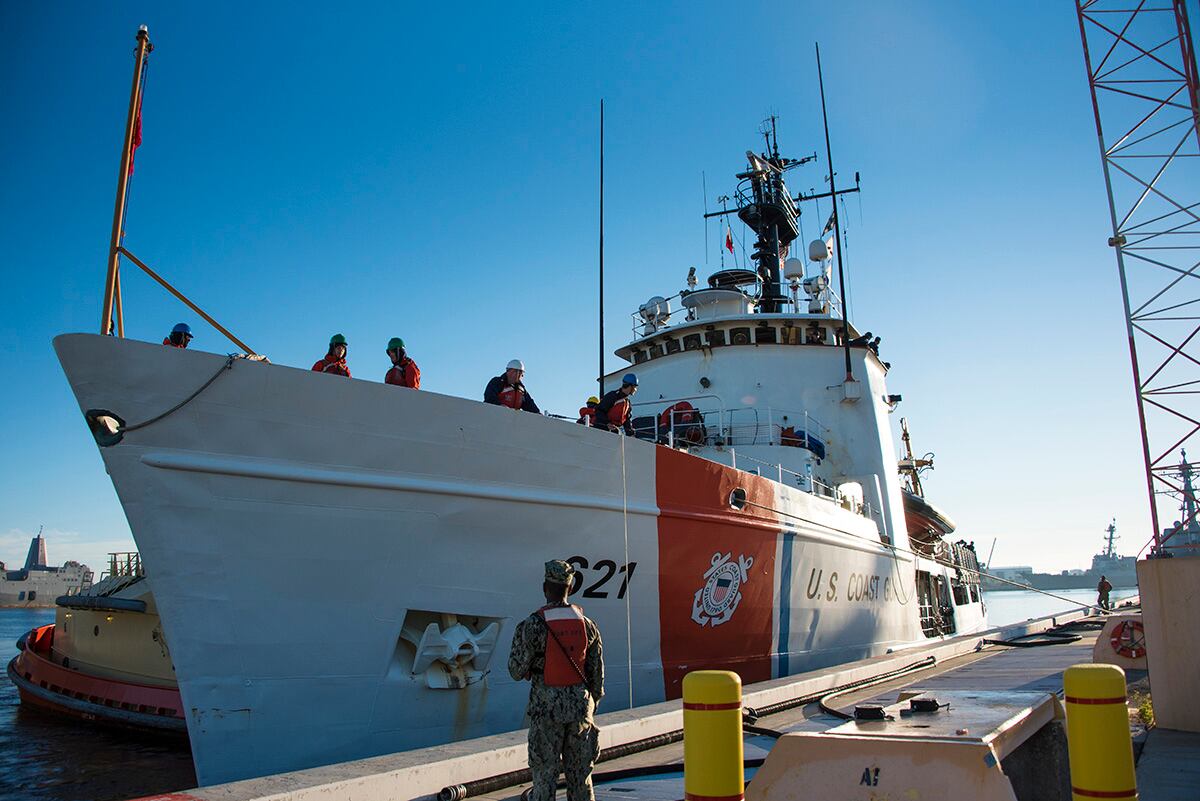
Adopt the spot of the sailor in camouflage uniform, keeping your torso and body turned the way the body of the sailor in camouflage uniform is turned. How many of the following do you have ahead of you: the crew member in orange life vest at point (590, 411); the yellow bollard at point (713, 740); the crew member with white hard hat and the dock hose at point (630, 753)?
3

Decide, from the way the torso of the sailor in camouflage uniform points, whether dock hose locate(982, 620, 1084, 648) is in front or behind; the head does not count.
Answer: in front

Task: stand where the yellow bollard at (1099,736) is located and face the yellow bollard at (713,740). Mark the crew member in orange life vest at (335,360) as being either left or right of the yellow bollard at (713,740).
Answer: right

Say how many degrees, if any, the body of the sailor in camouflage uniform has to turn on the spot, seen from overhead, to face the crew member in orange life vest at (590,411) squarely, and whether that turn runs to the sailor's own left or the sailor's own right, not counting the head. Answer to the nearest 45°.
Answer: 0° — they already face them

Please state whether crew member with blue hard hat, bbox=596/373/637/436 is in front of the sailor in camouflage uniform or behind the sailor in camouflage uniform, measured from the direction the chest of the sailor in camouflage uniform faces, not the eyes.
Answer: in front

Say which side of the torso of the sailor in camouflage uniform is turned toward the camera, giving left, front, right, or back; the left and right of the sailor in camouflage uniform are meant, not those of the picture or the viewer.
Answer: back

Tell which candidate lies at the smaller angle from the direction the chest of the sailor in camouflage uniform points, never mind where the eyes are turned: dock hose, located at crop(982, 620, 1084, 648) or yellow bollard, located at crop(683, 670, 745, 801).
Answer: the dock hose

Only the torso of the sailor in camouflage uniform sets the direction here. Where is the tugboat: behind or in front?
in front

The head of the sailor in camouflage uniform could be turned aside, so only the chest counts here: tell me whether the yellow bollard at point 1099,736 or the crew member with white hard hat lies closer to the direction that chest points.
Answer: the crew member with white hard hat
